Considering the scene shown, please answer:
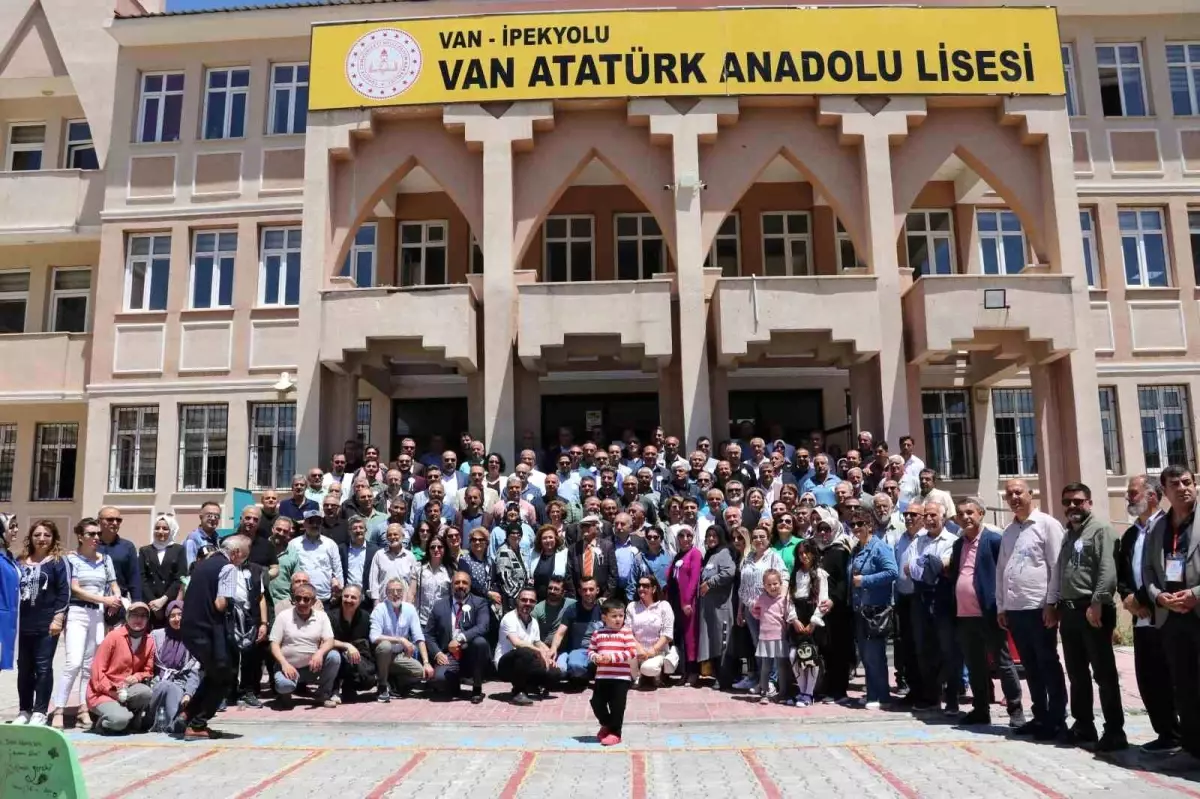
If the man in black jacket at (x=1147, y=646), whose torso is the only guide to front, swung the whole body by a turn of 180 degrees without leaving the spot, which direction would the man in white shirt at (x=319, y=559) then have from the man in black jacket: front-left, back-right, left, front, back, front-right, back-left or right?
back-left

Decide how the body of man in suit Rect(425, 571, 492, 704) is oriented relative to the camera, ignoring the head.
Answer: toward the camera

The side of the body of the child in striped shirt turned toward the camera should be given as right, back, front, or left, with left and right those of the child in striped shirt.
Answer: front

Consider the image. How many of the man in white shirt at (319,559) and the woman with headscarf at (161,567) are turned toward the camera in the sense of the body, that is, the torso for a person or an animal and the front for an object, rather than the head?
2

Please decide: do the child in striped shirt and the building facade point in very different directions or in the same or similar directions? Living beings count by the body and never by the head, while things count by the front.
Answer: same or similar directions

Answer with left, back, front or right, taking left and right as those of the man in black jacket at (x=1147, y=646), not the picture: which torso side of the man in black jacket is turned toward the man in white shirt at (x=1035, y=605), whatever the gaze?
right

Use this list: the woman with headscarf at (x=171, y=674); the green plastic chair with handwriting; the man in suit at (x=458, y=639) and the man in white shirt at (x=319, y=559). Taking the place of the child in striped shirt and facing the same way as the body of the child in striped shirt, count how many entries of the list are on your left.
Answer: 0

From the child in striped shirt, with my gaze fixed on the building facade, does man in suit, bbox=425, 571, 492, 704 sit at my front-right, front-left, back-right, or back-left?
front-left

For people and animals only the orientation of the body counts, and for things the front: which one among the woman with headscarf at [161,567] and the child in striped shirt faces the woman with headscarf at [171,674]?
the woman with headscarf at [161,567]

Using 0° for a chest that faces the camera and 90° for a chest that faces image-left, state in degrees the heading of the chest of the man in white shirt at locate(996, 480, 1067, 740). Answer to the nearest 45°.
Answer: approximately 45°

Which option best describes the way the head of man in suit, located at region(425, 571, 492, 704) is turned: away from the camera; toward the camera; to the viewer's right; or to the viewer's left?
toward the camera

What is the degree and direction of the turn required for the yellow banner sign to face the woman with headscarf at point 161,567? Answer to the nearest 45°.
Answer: approximately 45° to its right

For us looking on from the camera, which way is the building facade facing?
facing the viewer

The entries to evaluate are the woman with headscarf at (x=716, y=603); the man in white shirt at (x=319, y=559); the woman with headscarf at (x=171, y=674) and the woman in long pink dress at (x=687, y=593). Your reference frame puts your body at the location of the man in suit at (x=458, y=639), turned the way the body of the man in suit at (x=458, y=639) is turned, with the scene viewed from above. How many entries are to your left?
2

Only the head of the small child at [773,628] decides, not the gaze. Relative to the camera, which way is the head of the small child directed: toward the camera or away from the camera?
toward the camera

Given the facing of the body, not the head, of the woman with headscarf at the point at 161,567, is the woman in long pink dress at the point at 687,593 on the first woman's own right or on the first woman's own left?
on the first woman's own left

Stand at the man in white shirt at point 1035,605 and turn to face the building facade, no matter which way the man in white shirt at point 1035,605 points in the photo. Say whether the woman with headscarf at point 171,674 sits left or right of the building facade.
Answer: left

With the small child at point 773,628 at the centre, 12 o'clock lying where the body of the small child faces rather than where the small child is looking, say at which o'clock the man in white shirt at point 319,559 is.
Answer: The man in white shirt is roughly at 3 o'clock from the small child.
